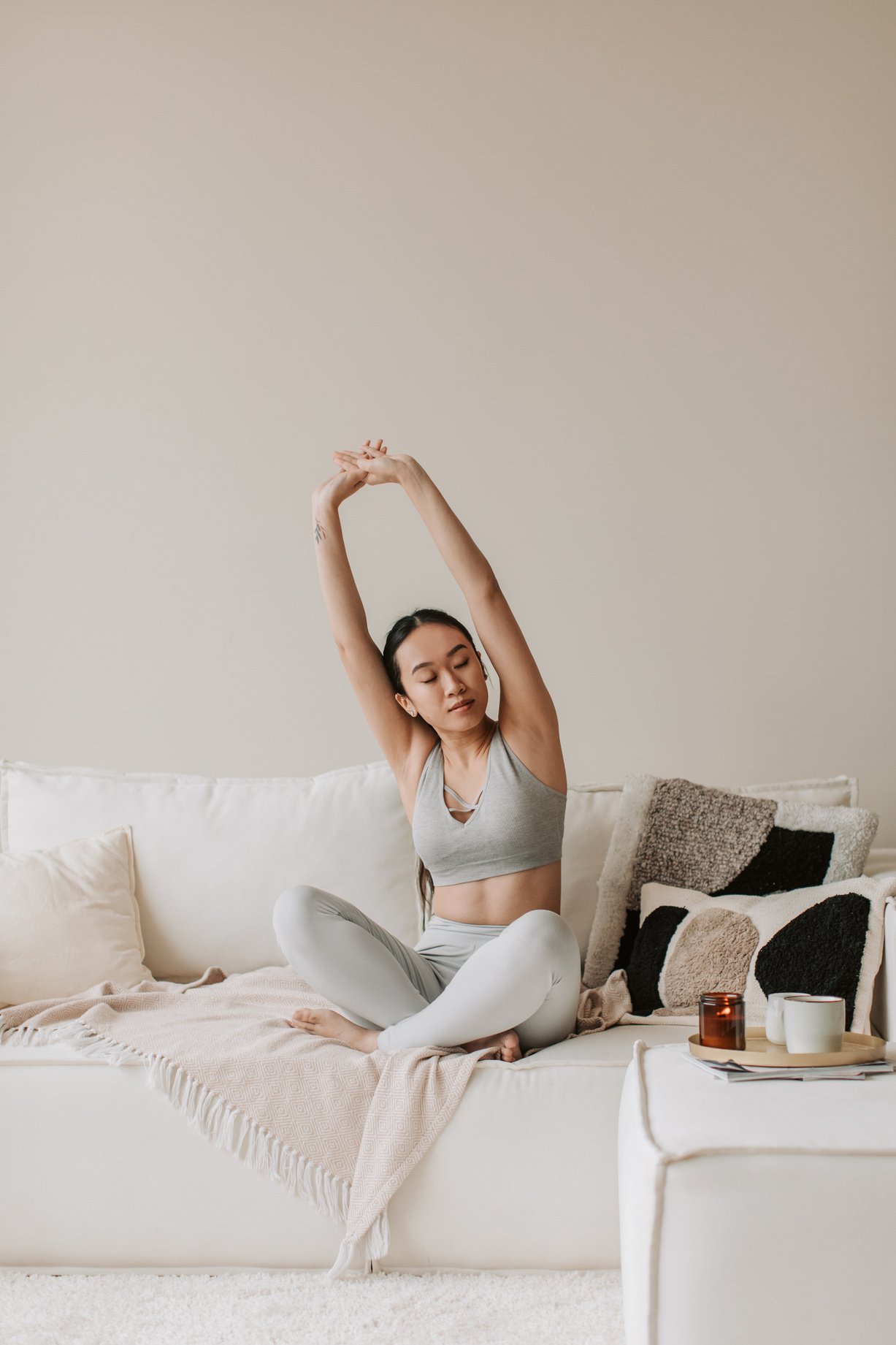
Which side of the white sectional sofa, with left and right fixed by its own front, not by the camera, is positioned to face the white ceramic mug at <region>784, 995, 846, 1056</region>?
left

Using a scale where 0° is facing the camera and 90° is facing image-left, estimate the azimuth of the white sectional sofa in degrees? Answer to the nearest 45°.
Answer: approximately 0°

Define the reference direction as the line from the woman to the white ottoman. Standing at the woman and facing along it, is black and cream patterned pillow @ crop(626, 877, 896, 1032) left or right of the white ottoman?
left
